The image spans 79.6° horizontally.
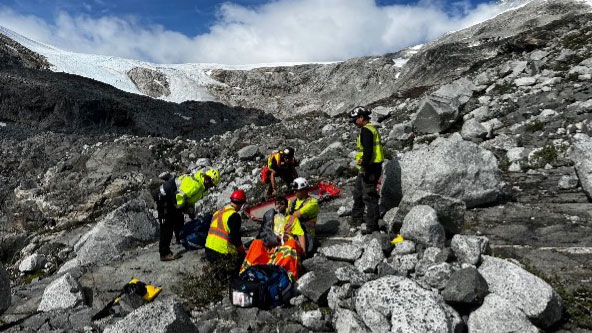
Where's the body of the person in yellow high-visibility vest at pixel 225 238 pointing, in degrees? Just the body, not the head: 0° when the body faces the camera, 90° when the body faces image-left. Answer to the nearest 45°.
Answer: approximately 225°

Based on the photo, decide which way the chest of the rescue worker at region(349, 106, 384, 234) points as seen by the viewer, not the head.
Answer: to the viewer's left

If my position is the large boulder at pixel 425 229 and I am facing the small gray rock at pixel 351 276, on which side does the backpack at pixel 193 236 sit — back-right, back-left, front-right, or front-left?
front-right

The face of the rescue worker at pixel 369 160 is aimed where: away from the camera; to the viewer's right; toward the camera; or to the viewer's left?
to the viewer's left

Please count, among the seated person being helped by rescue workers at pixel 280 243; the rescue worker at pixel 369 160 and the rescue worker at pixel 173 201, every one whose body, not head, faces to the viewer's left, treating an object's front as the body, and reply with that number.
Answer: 1

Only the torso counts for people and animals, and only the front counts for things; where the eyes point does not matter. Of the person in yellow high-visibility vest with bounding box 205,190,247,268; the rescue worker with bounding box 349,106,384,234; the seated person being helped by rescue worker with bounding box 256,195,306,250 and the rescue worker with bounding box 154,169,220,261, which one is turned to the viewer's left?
the rescue worker with bounding box 349,106,384,234

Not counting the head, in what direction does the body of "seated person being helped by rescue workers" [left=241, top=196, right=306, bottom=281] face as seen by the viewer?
toward the camera

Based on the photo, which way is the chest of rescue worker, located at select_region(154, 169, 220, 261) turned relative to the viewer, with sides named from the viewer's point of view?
facing to the right of the viewer

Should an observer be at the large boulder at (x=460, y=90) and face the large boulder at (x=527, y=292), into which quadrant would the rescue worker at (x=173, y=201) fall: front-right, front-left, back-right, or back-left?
front-right

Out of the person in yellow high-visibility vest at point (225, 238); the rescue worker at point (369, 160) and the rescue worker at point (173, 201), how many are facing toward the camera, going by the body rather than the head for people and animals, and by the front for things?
0

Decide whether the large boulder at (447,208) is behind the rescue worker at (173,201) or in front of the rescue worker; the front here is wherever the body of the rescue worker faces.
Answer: in front

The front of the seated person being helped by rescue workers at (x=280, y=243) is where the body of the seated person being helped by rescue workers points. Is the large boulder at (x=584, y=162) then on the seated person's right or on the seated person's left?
on the seated person's left
